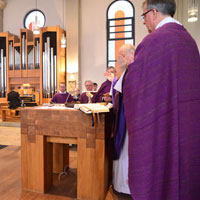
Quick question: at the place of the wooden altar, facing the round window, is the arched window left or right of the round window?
right

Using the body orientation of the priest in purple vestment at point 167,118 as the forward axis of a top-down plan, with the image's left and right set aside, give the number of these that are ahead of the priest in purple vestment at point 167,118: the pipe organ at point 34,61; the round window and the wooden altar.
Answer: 3

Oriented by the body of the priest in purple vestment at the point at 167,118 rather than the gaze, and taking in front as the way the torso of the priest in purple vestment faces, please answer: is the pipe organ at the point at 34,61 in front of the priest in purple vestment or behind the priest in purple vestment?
in front

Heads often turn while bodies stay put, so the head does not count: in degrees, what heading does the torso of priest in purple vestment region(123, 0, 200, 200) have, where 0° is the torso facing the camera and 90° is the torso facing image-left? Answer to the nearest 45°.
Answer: approximately 135°

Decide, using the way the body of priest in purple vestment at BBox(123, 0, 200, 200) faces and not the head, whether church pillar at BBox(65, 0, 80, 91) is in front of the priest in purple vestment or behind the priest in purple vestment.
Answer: in front

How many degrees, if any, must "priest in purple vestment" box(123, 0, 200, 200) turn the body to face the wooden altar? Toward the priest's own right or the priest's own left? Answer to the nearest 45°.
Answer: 0° — they already face it

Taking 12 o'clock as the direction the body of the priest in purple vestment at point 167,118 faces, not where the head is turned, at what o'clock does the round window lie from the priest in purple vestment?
The round window is roughly at 12 o'clock from the priest in purple vestment.

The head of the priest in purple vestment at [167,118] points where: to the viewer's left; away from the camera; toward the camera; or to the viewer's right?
to the viewer's left
